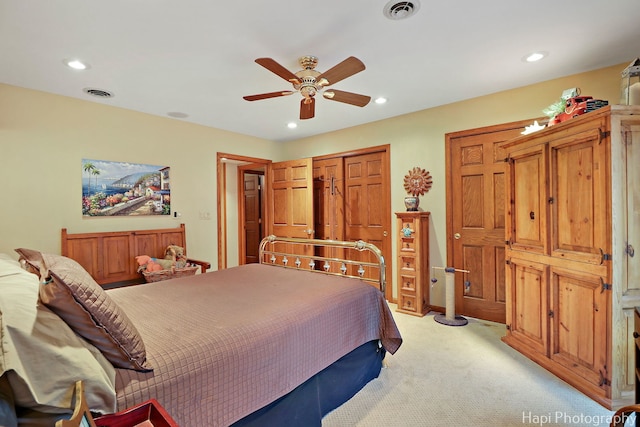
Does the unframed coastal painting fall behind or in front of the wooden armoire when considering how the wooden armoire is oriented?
in front

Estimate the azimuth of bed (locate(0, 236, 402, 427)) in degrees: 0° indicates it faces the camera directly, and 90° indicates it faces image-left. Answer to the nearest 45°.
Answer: approximately 225°

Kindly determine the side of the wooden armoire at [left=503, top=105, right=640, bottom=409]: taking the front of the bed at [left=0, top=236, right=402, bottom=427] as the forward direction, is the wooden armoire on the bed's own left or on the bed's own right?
on the bed's own right

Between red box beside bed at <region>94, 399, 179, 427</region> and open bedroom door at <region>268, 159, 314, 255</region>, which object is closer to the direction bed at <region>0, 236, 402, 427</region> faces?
the open bedroom door

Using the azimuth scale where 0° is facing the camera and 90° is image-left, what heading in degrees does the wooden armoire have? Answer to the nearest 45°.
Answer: approximately 45°

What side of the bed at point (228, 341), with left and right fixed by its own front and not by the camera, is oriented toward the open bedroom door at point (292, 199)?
front

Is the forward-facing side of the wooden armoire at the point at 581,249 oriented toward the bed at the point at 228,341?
yes

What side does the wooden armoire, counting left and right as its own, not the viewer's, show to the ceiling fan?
front

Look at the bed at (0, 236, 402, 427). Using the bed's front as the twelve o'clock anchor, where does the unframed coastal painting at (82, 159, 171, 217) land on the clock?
The unframed coastal painting is roughly at 10 o'clock from the bed.

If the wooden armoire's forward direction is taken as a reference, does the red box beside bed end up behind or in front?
in front
